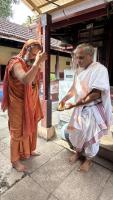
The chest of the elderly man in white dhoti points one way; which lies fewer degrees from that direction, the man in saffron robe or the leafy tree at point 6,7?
the man in saffron robe

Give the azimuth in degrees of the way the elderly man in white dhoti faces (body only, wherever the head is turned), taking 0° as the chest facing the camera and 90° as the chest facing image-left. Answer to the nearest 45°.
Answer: approximately 45°

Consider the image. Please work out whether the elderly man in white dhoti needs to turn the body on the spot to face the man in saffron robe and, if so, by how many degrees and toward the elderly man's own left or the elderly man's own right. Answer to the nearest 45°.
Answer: approximately 45° to the elderly man's own right

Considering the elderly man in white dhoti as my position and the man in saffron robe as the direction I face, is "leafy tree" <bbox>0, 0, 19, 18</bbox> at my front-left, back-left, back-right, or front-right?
front-right

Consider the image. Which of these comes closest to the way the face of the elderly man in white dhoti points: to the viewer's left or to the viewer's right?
to the viewer's left

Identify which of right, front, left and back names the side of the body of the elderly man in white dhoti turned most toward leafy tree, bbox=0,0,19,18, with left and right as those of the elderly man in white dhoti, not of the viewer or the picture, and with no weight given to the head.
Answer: right
